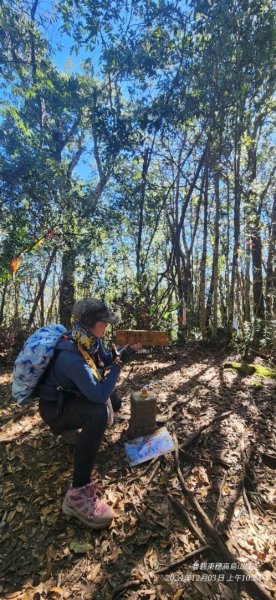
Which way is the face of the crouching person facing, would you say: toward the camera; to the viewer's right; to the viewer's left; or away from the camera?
to the viewer's right

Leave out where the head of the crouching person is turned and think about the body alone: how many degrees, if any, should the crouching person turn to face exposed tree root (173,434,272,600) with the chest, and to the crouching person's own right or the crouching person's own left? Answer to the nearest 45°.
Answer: approximately 45° to the crouching person's own right

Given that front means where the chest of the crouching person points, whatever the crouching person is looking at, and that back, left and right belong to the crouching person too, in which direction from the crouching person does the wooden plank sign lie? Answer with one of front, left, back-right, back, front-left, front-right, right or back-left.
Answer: front-left

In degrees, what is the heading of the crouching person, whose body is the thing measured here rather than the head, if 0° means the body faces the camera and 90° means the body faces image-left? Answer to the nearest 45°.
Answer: approximately 270°

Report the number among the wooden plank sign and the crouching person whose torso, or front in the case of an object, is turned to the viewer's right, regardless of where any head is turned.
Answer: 1

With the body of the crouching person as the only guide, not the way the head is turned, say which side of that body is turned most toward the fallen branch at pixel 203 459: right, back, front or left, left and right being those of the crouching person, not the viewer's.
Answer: front

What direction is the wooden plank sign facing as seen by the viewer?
toward the camera

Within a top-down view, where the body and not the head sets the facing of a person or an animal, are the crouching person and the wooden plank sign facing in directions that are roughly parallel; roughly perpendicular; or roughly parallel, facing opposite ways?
roughly perpendicular

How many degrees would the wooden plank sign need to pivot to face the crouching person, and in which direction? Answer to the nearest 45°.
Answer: approximately 45° to its right

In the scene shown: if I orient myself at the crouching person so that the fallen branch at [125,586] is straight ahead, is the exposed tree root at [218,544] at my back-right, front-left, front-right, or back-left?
front-left
